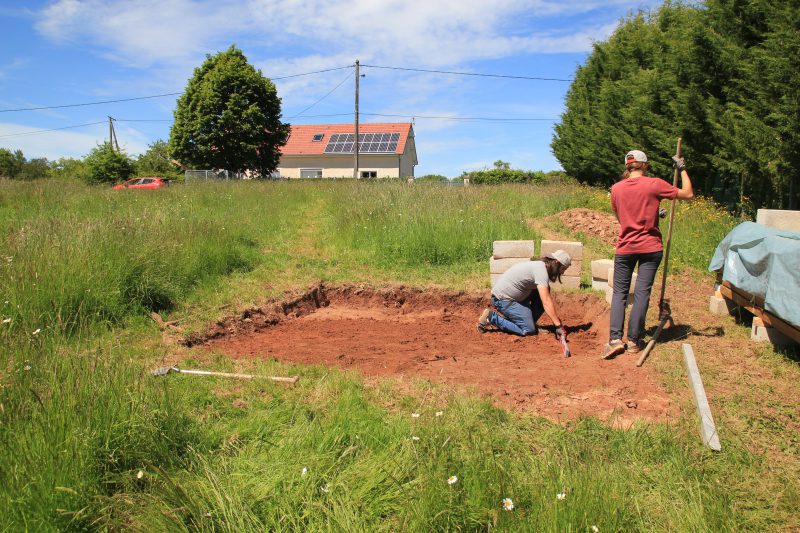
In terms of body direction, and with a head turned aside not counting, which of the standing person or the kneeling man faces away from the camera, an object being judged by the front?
the standing person

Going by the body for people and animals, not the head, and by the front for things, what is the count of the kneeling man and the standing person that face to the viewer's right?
1

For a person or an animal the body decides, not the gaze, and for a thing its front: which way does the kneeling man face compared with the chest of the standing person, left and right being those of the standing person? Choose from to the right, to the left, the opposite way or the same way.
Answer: to the right

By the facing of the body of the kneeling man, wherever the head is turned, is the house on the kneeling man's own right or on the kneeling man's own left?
on the kneeling man's own left

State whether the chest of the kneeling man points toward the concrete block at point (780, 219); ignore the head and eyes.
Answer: yes

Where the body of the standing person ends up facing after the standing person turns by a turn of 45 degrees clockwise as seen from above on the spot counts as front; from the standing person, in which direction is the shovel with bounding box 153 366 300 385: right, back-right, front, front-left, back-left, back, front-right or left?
back

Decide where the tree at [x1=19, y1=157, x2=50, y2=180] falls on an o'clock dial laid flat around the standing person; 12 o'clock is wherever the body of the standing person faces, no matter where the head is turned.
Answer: The tree is roughly at 10 o'clock from the standing person.

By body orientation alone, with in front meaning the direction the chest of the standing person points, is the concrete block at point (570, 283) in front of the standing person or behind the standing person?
in front

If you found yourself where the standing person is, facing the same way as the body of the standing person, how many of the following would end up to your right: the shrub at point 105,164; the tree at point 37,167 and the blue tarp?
1

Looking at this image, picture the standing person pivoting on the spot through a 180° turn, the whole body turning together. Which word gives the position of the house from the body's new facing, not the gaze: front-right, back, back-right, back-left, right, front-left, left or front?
back-right

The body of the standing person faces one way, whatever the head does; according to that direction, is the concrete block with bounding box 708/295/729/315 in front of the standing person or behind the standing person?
in front

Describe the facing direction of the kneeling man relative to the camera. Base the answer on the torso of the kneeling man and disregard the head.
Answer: to the viewer's right

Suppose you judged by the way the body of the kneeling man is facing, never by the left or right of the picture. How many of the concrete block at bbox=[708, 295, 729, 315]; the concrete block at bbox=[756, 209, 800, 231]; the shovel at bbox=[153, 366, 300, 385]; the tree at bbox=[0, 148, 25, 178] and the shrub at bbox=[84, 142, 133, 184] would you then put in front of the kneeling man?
2

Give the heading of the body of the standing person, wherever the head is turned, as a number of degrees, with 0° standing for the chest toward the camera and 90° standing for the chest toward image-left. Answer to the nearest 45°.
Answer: approximately 180°

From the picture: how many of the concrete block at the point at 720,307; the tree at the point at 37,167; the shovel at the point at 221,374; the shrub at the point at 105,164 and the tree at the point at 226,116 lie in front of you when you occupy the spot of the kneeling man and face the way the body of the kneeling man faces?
1

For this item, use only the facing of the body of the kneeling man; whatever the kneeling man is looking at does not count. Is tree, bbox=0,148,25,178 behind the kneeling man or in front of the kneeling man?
behind

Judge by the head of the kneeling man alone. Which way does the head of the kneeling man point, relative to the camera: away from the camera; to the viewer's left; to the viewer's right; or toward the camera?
to the viewer's right

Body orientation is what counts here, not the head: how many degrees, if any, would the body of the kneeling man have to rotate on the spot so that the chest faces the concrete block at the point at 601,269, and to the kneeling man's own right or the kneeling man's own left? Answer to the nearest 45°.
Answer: approximately 45° to the kneeling man's own left
